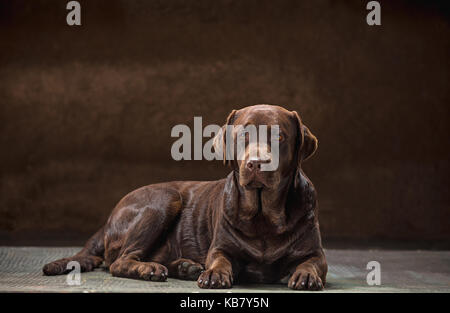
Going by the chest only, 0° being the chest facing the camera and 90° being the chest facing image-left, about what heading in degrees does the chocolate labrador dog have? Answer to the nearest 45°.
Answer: approximately 315°
